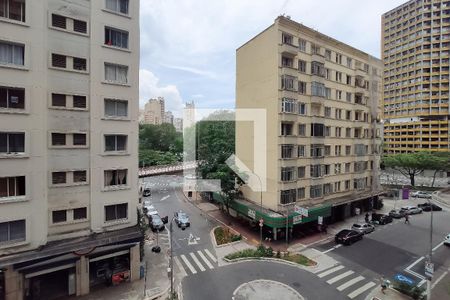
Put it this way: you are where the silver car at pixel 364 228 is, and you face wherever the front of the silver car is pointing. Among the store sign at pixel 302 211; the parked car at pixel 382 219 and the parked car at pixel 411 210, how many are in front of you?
1

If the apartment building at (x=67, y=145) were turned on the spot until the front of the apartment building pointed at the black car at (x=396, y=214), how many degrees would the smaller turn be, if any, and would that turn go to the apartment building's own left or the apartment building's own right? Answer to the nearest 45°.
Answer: approximately 45° to the apartment building's own left

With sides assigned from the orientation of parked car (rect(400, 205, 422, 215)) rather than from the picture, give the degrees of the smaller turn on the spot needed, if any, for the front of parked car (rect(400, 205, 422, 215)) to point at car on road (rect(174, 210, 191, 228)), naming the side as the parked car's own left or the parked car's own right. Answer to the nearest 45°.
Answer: approximately 180°

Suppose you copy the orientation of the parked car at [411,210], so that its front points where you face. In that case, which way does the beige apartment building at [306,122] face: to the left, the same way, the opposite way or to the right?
to the left

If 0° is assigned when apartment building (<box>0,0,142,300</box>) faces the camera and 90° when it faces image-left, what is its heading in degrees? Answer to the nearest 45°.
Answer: approximately 315°

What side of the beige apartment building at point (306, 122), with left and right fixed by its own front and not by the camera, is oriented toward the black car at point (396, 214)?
left

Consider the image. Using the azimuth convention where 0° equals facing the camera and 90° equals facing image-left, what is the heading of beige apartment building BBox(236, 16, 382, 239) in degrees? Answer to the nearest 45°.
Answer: approximately 315°
